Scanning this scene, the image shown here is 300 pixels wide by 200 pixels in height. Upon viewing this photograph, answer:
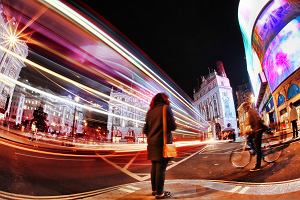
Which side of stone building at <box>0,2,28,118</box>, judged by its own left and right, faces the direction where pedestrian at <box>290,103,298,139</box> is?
front

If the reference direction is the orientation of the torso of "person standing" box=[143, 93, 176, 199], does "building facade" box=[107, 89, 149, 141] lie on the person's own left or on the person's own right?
on the person's own left

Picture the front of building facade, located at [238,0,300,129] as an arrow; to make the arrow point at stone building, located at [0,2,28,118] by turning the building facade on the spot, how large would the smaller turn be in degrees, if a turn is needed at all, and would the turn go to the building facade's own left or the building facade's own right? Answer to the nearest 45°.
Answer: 0° — it already faces it

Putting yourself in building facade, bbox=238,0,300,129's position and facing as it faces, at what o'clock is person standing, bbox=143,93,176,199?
The person standing is roughly at 11 o'clock from the building facade.

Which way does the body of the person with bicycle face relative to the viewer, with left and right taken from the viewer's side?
facing to the left of the viewer

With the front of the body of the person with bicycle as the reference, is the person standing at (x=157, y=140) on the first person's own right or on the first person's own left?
on the first person's own left

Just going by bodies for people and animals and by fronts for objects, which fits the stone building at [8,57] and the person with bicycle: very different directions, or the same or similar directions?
very different directions

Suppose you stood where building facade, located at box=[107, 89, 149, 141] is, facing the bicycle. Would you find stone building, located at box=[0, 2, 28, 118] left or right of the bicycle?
right

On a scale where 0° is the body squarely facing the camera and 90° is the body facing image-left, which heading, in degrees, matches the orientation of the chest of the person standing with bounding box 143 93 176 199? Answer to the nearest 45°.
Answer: approximately 225°

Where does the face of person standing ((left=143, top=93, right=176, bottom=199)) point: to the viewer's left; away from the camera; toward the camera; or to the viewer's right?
away from the camera

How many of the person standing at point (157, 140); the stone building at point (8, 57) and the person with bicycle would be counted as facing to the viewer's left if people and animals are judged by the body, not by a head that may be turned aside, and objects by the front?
1
